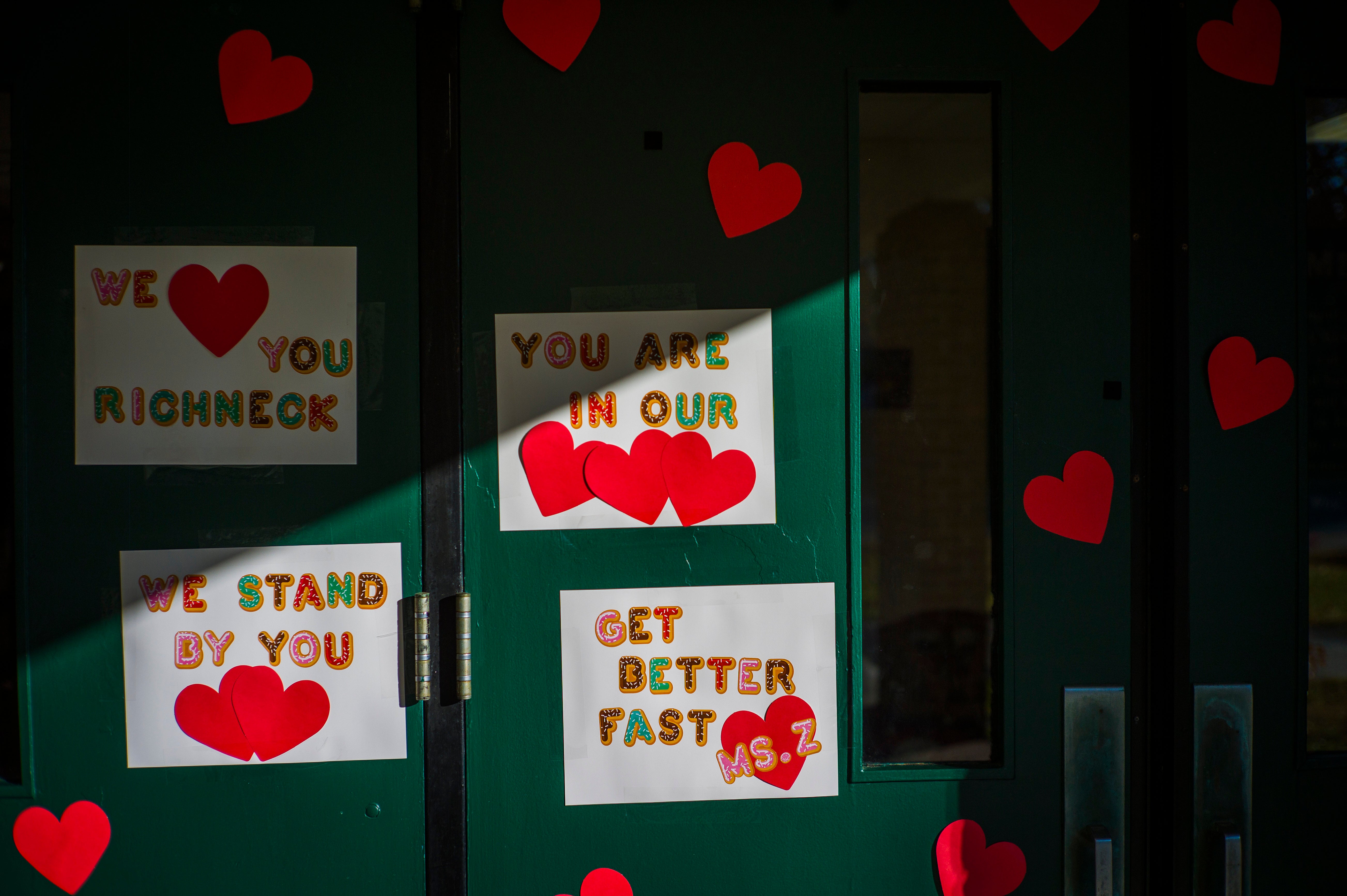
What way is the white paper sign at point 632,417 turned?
toward the camera

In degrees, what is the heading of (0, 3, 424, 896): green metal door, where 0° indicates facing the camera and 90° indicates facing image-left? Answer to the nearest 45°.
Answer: approximately 0°

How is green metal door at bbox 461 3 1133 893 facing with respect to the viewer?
toward the camera
